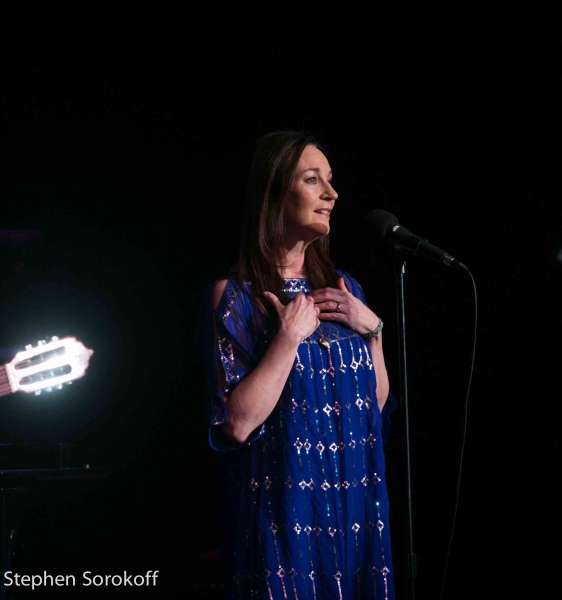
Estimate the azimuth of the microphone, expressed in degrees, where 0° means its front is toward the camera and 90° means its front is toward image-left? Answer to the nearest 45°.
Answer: approximately 90°
